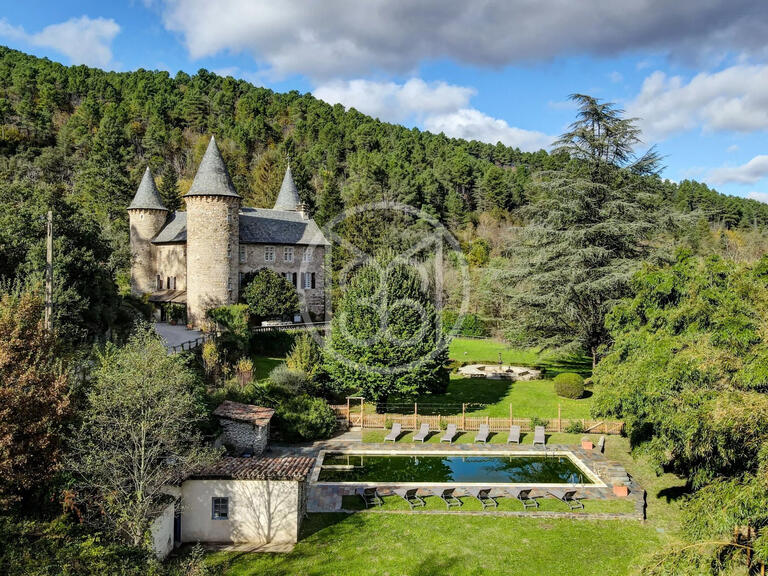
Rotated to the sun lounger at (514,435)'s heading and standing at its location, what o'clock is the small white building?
The small white building is roughly at 1 o'clock from the sun lounger.

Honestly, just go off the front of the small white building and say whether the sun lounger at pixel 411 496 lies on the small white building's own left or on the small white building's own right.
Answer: on the small white building's own left

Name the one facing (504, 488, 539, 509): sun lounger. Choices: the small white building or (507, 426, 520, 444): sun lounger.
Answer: (507, 426, 520, 444): sun lounger

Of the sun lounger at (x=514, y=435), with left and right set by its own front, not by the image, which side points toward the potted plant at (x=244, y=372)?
right

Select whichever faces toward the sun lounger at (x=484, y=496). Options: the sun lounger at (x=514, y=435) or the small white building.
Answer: the sun lounger at (x=514, y=435)

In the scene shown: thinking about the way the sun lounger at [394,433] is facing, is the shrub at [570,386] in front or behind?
behind

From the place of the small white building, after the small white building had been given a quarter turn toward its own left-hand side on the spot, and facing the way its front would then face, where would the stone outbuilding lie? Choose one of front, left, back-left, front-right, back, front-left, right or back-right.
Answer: left

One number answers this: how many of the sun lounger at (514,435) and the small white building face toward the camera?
2

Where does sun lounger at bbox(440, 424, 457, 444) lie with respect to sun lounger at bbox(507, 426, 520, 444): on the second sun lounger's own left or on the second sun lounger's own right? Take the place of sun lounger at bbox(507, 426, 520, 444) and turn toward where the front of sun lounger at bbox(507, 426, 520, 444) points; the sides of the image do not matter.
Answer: on the second sun lounger's own right

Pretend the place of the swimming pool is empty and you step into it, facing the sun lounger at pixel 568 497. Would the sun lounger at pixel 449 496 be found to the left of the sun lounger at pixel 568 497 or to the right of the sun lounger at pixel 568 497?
right

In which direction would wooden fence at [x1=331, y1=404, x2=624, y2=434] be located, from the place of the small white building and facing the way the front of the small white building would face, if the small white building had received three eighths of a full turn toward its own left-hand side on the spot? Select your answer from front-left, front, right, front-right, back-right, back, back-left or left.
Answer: front

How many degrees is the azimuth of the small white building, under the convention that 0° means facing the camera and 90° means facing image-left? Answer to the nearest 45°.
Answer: approximately 0°

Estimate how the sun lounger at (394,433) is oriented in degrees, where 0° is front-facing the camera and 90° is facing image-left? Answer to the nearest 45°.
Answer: approximately 45°
